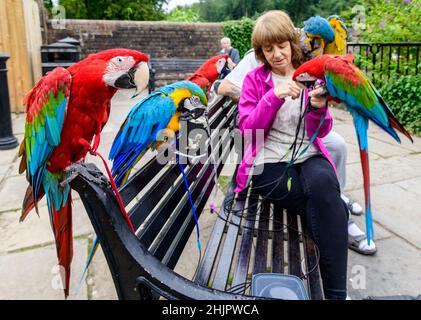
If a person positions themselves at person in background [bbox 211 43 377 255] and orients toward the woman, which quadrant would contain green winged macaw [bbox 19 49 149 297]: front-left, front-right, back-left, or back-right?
front-right

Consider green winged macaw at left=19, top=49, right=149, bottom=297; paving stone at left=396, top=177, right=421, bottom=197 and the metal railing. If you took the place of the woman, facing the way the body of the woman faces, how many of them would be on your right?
1

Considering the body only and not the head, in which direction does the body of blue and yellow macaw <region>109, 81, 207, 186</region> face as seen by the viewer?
to the viewer's right

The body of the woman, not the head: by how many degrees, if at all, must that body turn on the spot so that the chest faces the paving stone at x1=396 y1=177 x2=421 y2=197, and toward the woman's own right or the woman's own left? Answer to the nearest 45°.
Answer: approximately 90° to the woman's own left

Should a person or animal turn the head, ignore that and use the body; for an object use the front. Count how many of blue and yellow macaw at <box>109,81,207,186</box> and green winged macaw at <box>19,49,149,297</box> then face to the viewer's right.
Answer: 2

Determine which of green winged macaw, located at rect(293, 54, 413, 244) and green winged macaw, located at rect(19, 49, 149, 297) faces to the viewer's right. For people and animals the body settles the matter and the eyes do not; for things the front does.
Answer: green winged macaw, located at rect(19, 49, 149, 297)

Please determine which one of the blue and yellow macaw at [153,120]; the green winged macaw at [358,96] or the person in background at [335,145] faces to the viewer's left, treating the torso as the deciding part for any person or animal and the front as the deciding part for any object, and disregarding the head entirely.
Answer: the green winged macaw

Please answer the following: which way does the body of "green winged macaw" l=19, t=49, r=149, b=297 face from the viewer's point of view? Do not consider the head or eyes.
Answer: to the viewer's right

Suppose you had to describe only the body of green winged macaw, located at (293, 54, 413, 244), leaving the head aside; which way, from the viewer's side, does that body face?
to the viewer's left

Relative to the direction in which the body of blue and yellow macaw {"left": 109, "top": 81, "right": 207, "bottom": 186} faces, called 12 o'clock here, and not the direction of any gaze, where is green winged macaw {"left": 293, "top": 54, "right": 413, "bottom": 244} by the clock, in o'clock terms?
The green winged macaw is roughly at 1 o'clock from the blue and yellow macaw.
